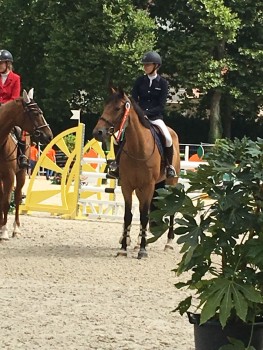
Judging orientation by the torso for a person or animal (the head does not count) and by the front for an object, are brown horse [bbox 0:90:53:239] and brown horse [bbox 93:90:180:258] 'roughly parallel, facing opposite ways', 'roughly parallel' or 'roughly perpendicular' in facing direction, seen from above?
roughly perpendicular

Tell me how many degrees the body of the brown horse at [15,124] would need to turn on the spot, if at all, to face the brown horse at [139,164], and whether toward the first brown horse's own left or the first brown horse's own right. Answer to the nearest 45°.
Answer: approximately 45° to the first brown horse's own left

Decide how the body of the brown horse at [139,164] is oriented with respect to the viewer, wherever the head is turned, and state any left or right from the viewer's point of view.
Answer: facing the viewer and to the left of the viewer

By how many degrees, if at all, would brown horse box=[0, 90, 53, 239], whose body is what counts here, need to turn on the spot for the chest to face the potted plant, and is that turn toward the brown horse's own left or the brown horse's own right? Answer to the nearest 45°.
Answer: approximately 45° to the brown horse's own right

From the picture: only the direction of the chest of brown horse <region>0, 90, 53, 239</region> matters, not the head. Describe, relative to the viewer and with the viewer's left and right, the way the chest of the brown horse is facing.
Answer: facing the viewer and to the right of the viewer

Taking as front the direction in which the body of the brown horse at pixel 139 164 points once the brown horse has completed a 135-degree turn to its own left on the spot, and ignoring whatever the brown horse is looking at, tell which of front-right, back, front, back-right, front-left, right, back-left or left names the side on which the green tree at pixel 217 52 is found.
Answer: left

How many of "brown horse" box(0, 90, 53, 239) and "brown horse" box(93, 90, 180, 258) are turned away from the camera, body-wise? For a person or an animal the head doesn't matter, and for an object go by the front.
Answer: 0

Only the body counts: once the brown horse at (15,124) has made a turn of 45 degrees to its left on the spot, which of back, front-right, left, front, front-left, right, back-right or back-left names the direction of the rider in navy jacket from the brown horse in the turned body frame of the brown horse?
front

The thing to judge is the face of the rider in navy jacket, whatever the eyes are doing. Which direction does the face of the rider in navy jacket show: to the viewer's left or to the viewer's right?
to the viewer's left

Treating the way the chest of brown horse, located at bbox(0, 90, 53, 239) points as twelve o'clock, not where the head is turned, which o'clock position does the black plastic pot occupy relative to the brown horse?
The black plastic pot is roughly at 1 o'clock from the brown horse.

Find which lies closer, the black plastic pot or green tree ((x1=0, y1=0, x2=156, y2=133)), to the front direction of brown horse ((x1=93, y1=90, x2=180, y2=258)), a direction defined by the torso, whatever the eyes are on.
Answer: the black plastic pot

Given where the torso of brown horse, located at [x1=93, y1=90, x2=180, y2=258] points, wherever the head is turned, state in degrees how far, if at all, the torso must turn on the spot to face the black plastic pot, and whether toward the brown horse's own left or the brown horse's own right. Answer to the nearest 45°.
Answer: approximately 45° to the brown horse's own left

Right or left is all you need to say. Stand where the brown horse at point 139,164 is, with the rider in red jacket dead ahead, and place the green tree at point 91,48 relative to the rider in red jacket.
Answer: right

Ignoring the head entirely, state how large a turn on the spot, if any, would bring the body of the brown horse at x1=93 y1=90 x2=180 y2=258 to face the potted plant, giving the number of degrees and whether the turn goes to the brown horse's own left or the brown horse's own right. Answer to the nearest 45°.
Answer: approximately 45° to the brown horse's own left
